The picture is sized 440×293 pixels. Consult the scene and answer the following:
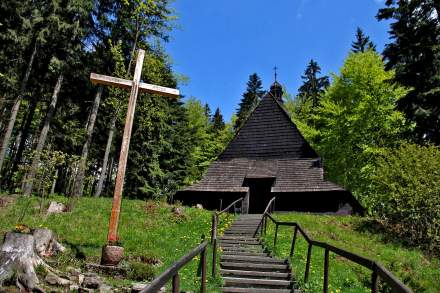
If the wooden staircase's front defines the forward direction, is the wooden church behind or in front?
behind

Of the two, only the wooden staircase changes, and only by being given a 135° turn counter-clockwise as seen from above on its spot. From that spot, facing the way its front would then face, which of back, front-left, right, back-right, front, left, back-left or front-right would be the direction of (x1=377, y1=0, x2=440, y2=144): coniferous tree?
front

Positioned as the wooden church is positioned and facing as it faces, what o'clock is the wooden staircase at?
The wooden staircase is roughly at 12 o'clock from the wooden church.

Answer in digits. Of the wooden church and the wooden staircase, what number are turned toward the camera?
2

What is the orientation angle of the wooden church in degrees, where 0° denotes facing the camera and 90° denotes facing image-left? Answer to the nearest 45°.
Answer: approximately 0°

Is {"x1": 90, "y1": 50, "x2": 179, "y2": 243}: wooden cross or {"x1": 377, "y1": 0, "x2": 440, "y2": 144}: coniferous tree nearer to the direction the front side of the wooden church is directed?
the wooden cross

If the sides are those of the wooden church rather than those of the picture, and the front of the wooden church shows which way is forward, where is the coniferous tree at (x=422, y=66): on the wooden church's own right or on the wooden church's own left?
on the wooden church's own left

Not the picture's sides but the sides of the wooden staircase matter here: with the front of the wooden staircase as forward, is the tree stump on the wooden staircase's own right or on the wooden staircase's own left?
on the wooden staircase's own right
